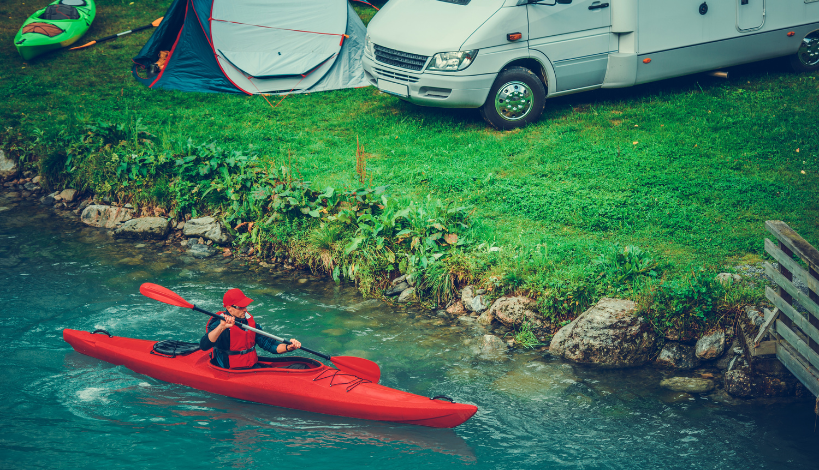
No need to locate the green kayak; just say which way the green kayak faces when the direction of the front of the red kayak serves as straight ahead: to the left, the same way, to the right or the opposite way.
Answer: to the right

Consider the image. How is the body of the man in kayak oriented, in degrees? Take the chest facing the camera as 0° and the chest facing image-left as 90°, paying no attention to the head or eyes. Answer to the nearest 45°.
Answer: approximately 315°

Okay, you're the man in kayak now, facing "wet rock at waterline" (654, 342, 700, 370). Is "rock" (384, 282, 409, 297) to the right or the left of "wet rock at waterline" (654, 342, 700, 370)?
left

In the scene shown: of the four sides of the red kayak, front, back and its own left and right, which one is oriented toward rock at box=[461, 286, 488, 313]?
left

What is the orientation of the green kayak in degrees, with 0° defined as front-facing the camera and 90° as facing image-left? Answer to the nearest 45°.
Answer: approximately 45°

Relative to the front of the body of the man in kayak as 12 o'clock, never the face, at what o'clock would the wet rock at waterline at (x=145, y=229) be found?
The wet rock at waterline is roughly at 7 o'clock from the man in kayak.

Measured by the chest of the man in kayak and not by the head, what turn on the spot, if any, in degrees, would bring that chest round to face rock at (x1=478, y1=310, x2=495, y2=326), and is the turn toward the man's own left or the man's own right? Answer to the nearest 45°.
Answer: approximately 45° to the man's own left

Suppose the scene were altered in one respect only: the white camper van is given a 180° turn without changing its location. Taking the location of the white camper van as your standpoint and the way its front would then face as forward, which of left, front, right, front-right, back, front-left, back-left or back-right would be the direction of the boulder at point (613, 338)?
back-right

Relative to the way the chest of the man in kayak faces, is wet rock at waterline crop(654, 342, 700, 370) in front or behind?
in front

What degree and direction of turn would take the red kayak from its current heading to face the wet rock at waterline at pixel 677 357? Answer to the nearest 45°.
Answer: approximately 45° to its left

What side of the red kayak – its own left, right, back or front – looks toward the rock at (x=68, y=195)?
back
